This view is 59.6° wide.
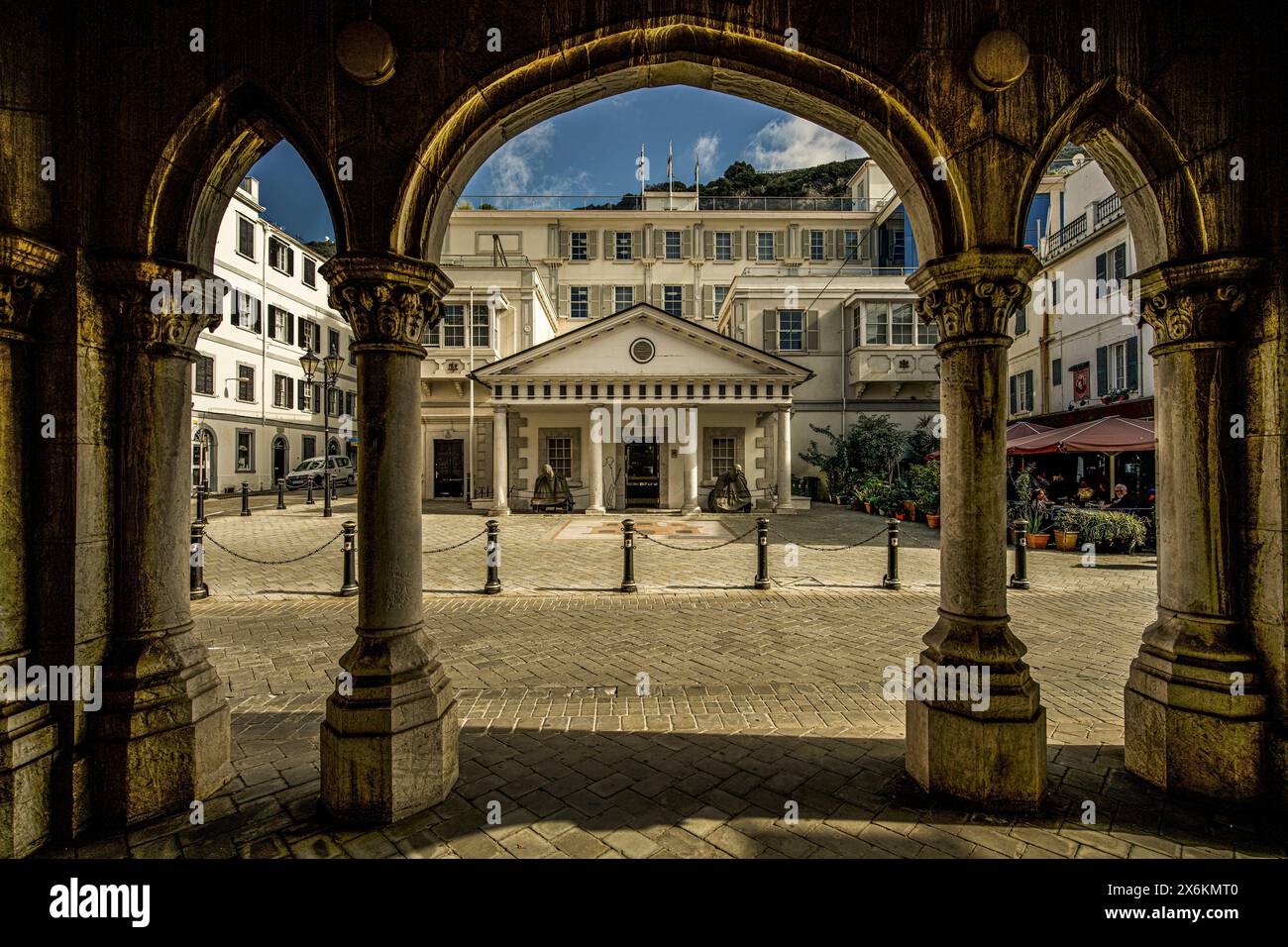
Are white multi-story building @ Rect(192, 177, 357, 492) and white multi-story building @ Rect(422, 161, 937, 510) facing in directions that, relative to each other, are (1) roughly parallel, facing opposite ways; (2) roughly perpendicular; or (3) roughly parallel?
roughly perpendicular

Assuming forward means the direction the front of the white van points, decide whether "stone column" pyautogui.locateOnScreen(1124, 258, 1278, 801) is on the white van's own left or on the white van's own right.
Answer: on the white van's own left

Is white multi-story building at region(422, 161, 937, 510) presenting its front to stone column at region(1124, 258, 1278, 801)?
yes

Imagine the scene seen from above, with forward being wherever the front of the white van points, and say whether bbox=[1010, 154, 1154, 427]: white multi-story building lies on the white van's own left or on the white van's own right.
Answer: on the white van's own left

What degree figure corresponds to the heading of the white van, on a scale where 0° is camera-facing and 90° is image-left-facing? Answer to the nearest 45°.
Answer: approximately 45°

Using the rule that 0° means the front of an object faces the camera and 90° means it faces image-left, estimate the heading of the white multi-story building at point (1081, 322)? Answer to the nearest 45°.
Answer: approximately 45°

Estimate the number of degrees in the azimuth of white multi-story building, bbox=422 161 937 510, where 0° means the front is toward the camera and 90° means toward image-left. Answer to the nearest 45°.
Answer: approximately 0°

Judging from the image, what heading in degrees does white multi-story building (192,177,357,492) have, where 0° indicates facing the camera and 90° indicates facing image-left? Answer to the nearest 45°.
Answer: approximately 315°
